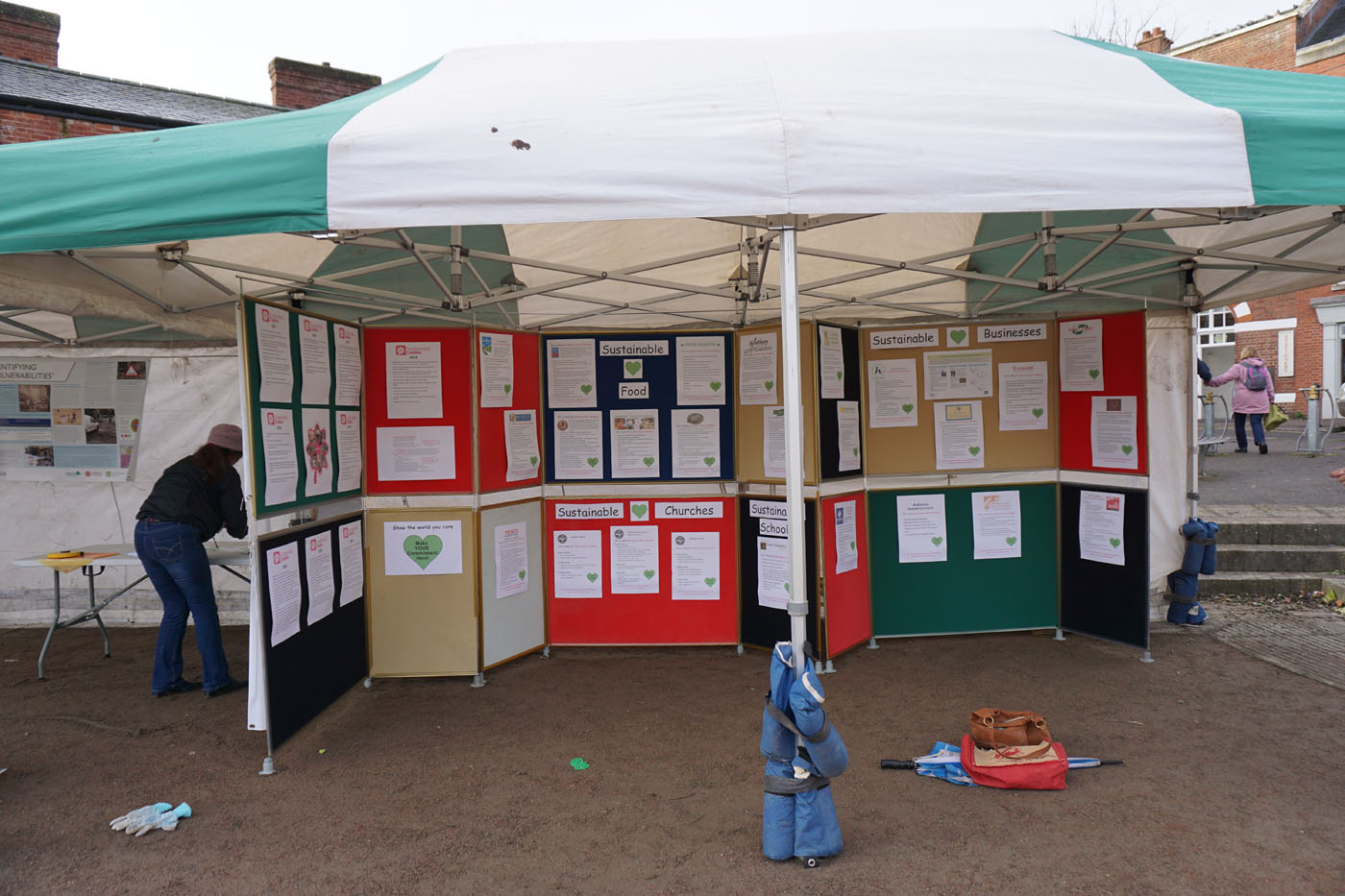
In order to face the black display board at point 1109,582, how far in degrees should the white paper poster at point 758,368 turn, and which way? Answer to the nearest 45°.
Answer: approximately 135° to its left

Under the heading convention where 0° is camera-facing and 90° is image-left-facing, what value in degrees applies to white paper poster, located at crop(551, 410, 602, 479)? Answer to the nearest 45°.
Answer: approximately 0°

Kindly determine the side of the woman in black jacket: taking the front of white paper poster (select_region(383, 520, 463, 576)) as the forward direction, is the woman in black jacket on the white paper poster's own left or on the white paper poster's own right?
on the white paper poster's own right

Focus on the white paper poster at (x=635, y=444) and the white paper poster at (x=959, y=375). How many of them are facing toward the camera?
2

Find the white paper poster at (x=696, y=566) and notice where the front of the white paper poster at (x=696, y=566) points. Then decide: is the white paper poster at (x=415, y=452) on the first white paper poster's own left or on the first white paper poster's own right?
on the first white paper poster's own right
